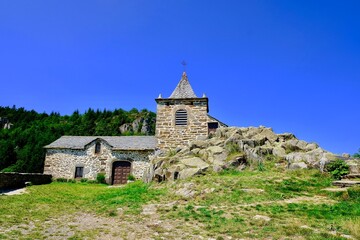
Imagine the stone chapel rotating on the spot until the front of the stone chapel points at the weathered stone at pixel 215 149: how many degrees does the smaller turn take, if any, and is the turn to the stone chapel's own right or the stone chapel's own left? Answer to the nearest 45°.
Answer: approximately 45° to the stone chapel's own left

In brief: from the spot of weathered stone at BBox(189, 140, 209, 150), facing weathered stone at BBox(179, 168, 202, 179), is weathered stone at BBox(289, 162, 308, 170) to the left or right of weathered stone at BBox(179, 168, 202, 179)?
left

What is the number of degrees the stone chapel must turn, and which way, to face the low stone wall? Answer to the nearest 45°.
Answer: approximately 45° to its right

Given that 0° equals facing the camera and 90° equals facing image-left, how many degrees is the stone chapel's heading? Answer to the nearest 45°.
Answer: approximately 0°

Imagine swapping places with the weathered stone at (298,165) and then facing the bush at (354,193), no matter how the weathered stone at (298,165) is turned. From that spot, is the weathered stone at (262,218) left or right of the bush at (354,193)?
right
